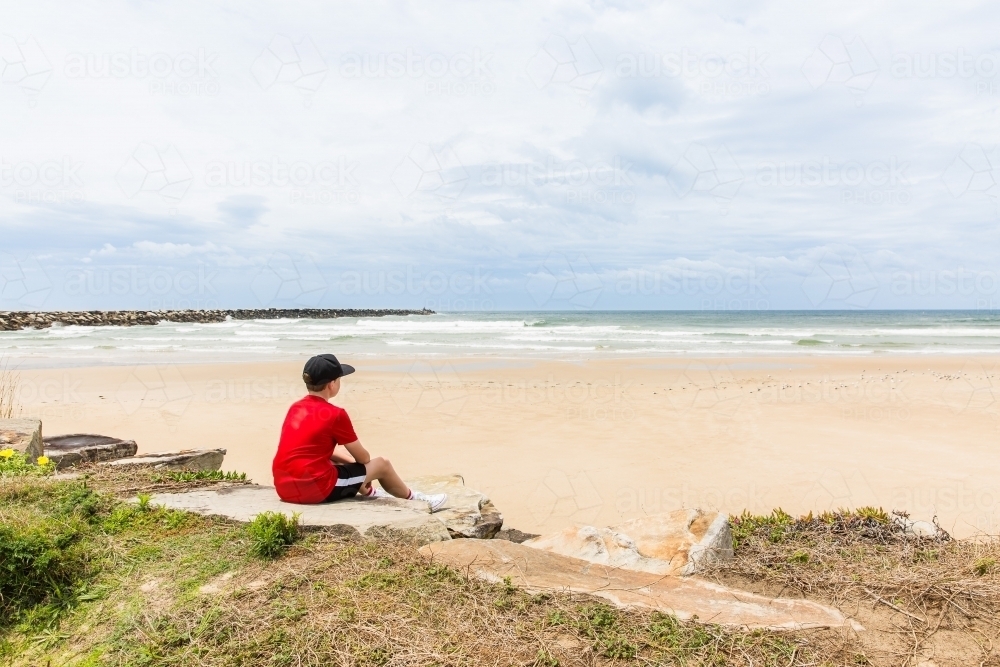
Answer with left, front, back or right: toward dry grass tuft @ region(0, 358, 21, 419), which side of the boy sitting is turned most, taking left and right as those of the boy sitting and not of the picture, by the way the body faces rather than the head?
left

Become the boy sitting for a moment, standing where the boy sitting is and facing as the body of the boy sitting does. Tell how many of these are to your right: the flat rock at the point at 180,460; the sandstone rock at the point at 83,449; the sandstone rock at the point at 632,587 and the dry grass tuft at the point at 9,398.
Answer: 1

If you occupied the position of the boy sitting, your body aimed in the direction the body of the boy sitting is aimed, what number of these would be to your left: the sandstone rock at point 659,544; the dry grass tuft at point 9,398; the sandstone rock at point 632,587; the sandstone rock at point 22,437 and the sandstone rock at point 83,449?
3

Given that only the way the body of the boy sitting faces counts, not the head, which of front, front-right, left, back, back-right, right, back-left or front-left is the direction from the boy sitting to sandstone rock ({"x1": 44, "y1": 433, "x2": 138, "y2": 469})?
left

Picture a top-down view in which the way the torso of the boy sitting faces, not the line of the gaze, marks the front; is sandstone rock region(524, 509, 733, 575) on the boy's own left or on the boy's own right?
on the boy's own right

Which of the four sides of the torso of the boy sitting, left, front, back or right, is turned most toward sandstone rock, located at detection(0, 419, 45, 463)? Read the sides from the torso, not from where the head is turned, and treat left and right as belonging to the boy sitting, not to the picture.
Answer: left

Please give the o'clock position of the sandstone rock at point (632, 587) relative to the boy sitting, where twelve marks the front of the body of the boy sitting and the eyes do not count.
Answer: The sandstone rock is roughly at 3 o'clock from the boy sitting.

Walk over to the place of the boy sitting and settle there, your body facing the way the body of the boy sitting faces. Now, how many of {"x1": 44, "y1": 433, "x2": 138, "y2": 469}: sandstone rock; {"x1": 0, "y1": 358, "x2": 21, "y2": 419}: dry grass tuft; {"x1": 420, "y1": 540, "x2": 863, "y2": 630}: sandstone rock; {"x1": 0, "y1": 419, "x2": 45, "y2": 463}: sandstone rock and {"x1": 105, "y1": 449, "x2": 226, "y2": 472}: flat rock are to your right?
1

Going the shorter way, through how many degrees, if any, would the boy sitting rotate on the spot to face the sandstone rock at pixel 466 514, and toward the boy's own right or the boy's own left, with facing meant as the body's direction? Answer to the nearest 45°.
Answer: approximately 45° to the boy's own right

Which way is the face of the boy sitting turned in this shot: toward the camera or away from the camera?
away from the camera

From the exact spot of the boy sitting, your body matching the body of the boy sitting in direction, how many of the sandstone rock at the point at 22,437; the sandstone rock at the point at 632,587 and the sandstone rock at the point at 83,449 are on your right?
1

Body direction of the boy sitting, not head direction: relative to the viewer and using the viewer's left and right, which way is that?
facing away from the viewer and to the right of the viewer
